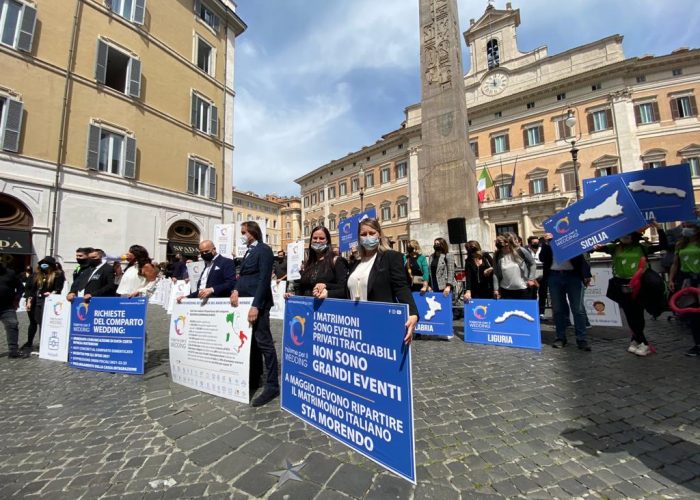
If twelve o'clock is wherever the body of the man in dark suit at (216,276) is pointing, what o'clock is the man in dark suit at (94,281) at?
the man in dark suit at (94,281) is roughly at 3 o'clock from the man in dark suit at (216,276).

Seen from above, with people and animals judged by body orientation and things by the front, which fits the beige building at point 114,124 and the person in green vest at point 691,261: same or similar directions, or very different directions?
very different directions

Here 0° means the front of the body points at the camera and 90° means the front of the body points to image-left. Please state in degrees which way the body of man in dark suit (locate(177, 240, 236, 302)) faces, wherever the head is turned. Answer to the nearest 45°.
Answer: approximately 45°

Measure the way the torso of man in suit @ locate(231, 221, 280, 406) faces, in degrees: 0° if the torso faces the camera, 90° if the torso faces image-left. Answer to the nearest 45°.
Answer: approximately 90°

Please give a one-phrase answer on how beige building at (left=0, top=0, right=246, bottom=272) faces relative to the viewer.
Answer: facing the viewer and to the right of the viewer

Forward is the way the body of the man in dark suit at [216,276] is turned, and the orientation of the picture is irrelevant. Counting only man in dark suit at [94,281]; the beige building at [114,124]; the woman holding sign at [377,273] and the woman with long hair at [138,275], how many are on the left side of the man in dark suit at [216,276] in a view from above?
1
